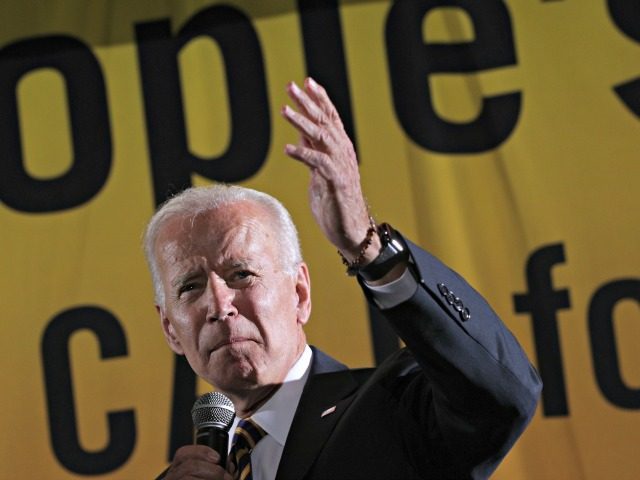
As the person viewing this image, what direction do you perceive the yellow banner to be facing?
facing the viewer

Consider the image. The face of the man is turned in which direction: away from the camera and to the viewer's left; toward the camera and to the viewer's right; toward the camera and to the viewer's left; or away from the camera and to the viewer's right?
toward the camera and to the viewer's left

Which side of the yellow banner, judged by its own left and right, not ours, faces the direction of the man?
front

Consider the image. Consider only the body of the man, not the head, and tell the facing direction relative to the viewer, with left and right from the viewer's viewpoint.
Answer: facing the viewer and to the left of the viewer

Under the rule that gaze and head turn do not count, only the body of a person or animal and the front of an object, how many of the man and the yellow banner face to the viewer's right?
0

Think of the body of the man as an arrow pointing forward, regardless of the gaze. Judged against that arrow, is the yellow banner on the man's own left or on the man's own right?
on the man's own right
